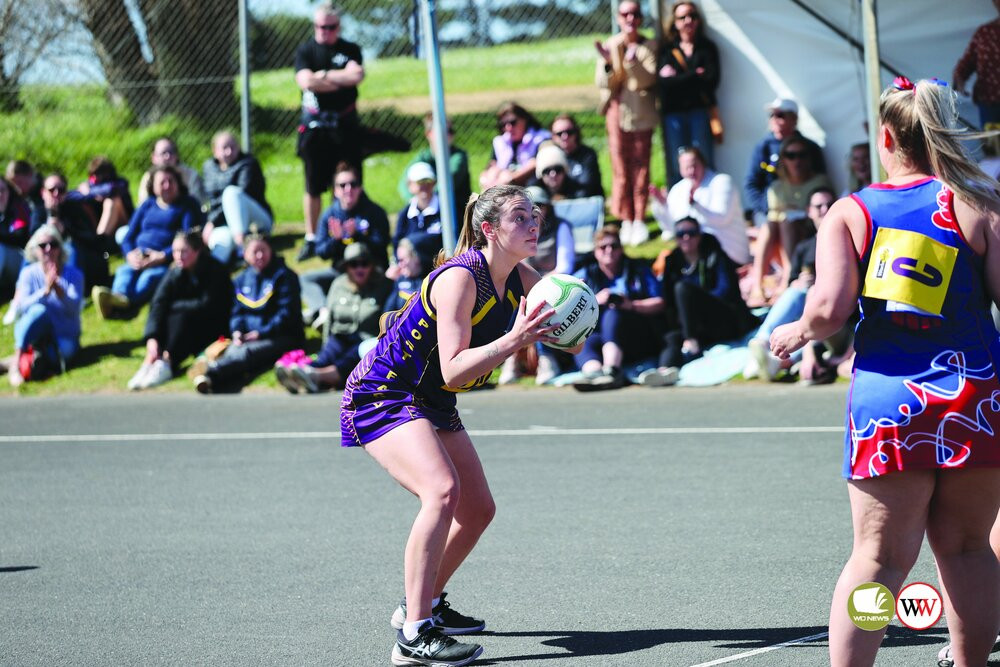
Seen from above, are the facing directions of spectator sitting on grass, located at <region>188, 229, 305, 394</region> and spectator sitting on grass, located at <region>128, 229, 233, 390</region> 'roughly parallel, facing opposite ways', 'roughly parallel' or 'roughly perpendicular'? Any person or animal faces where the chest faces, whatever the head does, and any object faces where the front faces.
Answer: roughly parallel

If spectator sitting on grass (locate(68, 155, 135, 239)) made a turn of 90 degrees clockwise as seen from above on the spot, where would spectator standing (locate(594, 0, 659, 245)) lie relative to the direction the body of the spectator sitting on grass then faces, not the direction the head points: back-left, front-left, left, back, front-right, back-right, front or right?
back

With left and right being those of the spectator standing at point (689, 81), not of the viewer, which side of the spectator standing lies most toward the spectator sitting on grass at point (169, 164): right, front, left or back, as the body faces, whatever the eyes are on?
right

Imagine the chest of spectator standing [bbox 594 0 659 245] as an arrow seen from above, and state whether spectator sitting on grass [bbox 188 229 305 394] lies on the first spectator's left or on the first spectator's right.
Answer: on the first spectator's right

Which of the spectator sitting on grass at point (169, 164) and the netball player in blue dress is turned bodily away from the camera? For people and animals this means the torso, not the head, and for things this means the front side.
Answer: the netball player in blue dress

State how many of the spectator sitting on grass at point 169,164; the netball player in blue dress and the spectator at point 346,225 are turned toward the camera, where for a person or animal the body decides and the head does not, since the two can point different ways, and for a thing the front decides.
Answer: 2

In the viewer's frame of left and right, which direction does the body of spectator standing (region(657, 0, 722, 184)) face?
facing the viewer

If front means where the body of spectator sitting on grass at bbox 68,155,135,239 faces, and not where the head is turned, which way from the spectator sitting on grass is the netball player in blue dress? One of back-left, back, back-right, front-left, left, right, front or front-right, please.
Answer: front-left

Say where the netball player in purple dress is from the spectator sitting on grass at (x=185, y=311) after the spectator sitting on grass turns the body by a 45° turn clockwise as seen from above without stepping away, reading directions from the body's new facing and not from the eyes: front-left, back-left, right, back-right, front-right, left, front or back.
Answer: left

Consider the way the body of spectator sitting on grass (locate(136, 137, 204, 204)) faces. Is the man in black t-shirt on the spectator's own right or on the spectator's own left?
on the spectator's own left

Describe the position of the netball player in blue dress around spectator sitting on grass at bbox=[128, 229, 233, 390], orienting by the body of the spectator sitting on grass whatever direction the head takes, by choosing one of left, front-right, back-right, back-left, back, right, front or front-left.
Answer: front-left

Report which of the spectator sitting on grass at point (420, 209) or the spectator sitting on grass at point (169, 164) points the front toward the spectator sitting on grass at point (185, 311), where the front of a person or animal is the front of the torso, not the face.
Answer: the spectator sitting on grass at point (169, 164)

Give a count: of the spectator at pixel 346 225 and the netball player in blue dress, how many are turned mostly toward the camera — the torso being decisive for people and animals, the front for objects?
1

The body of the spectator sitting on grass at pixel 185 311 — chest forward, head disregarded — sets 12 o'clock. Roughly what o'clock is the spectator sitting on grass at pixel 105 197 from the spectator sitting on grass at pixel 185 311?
the spectator sitting on grass at pixel 105 197 is roughly at 4 o'clock from the spectator sitting on grass at pixel 185 311.

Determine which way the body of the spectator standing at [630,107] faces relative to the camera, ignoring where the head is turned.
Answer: toward the camera

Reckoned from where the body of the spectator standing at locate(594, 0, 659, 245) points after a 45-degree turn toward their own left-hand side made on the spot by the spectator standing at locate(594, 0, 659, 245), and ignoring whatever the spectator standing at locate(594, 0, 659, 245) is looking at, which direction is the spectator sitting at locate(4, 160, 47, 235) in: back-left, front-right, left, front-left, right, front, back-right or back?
back-right

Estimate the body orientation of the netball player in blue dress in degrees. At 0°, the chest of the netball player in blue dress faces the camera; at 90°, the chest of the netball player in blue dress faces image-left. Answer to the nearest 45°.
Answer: approximately 180°

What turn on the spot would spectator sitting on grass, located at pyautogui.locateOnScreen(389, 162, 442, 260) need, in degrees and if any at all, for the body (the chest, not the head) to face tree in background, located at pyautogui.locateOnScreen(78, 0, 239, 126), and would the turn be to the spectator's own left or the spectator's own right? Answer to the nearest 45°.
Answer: approximately 135° to the spectator's own right
